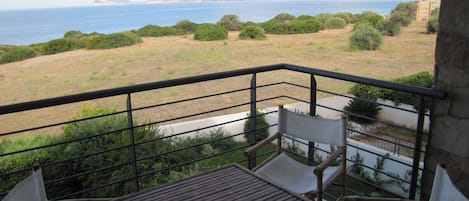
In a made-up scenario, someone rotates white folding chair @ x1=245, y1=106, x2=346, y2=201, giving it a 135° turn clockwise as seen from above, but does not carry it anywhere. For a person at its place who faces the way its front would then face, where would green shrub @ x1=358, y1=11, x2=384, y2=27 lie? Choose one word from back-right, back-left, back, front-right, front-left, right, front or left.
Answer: front

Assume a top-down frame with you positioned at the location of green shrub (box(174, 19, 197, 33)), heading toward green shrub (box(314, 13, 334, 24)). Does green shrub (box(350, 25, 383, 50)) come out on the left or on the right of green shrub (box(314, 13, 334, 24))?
right

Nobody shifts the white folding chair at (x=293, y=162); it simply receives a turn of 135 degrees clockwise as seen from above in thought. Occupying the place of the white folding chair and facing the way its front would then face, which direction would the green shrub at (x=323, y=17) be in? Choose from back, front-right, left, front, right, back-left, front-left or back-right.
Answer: front

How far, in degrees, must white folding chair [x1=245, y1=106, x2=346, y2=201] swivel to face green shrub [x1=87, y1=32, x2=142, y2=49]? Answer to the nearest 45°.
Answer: approximately 90° to its right

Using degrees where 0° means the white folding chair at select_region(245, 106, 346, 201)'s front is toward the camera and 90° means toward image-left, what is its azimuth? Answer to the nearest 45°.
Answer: approximately 45°

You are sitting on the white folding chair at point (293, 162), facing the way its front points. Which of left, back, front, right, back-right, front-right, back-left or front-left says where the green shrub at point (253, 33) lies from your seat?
back-right

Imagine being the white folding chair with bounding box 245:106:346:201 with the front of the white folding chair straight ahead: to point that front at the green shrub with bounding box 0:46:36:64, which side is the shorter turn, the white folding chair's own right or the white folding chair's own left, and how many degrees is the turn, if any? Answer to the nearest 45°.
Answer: approximately 90° to the white folding chair's own right

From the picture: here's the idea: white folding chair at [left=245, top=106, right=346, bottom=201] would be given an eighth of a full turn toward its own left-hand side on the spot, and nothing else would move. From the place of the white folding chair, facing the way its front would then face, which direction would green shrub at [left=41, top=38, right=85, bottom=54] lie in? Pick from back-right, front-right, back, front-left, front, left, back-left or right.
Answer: back-right

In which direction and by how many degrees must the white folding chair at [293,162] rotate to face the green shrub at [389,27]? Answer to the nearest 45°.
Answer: approximately 135° to its right

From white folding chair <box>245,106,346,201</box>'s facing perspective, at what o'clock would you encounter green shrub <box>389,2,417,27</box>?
The green shrub is roughly at 5 o'clock from the white folding chair.

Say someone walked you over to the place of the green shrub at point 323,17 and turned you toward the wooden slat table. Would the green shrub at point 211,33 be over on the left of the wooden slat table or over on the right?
right
